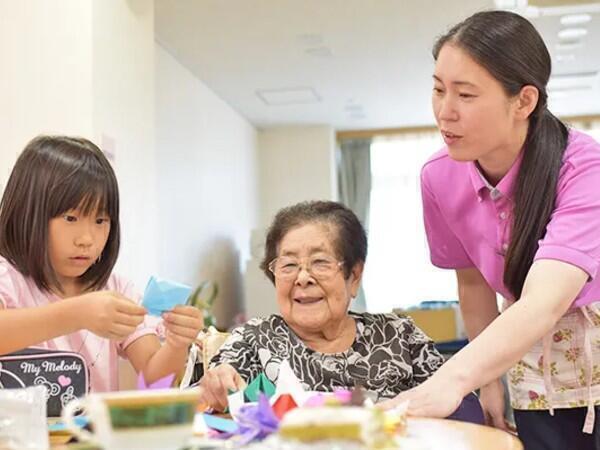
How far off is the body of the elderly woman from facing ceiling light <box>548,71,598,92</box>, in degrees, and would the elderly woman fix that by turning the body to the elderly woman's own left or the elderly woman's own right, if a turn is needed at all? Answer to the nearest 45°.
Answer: approximately 135° to the elderly woman's own left

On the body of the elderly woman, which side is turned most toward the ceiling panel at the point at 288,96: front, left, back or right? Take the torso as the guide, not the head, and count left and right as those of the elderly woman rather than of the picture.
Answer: back

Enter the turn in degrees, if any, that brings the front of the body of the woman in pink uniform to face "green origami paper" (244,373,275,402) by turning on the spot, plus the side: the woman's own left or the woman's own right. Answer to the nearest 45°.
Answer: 0° — they already face it

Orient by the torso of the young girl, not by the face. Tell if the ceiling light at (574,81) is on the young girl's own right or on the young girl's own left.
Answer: on the young girl's own left

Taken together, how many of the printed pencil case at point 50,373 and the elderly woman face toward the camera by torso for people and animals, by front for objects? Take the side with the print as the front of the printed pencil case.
2

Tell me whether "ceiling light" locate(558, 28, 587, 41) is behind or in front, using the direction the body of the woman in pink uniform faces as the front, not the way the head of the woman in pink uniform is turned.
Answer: behind

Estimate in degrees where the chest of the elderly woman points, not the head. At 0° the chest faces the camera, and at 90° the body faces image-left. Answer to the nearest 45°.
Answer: approximately 0°

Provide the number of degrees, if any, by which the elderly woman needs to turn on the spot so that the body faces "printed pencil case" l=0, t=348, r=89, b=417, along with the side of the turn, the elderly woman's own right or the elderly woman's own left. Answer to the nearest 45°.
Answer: approximately 45° to the elderly woman's own right

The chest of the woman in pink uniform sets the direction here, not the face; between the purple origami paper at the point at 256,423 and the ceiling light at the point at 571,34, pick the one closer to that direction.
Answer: the purple origami paper
